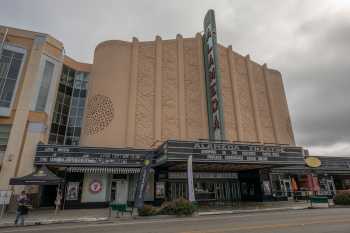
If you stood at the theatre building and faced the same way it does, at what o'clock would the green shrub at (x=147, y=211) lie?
The green shrub is roughly at 12 o'clock from the theatre building.

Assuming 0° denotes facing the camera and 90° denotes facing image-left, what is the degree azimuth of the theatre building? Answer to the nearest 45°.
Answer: approximately 0°

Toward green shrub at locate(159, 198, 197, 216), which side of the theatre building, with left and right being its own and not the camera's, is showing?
front

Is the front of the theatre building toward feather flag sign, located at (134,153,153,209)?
yes

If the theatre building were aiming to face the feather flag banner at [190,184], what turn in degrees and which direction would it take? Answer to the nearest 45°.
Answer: approximately 45° to its left
